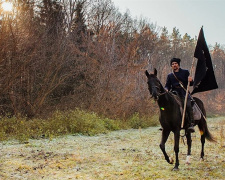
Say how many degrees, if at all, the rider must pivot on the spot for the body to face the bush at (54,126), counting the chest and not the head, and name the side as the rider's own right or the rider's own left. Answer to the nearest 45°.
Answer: approximately 90° to the rider's own right

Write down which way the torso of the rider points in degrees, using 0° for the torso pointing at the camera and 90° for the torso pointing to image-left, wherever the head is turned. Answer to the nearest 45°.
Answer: approximately 45°
